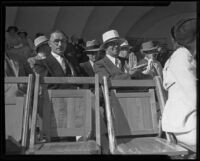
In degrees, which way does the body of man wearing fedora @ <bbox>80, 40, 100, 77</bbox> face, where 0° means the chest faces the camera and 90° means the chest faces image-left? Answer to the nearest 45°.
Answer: approximately 315°

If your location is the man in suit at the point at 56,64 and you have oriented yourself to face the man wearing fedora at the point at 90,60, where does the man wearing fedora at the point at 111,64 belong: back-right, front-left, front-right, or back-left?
front-right

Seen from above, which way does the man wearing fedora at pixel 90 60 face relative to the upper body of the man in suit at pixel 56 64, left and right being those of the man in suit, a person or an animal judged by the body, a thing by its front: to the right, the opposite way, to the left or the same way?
the same way

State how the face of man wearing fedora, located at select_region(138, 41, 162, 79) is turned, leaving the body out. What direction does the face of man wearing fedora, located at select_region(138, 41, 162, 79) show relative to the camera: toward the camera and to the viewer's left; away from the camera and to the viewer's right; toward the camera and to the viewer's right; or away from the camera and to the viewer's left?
toward the camera and to the viewer's left

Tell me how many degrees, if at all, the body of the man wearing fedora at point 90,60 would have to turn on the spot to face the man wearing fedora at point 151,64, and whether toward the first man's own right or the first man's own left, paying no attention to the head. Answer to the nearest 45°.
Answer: approximately 45° to the first man's own left

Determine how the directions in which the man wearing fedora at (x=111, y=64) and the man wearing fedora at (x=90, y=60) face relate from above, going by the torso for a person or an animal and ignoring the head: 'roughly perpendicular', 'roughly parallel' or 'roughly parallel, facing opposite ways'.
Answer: roughly parallel

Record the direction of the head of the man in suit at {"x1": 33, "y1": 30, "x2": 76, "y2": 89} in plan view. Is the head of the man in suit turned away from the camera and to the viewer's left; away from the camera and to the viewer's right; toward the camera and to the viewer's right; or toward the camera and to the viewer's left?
toward the camera and to the viewer's right

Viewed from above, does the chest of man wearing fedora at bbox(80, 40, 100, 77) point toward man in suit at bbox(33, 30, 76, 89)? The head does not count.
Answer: no

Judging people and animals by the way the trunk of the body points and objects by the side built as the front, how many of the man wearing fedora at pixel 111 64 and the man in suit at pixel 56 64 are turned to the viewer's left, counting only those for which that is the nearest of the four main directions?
0

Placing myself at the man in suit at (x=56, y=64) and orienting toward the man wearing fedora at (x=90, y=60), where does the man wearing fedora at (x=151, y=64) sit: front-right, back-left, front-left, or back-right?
front-right

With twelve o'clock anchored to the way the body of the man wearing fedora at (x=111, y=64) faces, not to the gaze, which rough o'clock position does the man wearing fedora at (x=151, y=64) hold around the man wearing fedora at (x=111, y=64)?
the man wearing fedora at (x=151, y=64) is roughly at 9 o'clock from the man wearing fedora at (x=111, y=64).

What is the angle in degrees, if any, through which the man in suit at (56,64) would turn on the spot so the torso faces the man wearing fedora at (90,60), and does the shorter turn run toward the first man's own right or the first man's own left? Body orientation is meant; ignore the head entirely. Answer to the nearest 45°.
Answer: approximately 90° to the first man's own left

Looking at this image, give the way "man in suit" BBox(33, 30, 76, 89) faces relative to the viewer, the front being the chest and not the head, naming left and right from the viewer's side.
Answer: facing the viewer and to the right of the viewer
